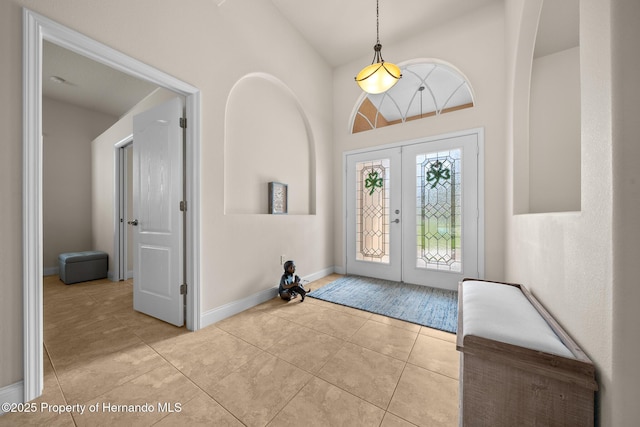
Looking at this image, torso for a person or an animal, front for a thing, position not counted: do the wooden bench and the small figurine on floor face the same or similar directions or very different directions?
very different directions

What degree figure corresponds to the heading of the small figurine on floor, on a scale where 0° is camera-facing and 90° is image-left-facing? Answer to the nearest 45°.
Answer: approximately 315°

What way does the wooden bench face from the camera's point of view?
to the viewer's left

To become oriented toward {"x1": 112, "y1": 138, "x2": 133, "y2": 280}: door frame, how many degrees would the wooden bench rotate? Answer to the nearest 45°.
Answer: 0° — it already faces it

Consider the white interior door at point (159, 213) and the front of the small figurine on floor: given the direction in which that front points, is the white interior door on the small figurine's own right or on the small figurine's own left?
on the small figurine's own right

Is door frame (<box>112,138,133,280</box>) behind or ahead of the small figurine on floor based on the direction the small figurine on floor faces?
behind

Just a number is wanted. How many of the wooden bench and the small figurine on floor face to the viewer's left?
1
